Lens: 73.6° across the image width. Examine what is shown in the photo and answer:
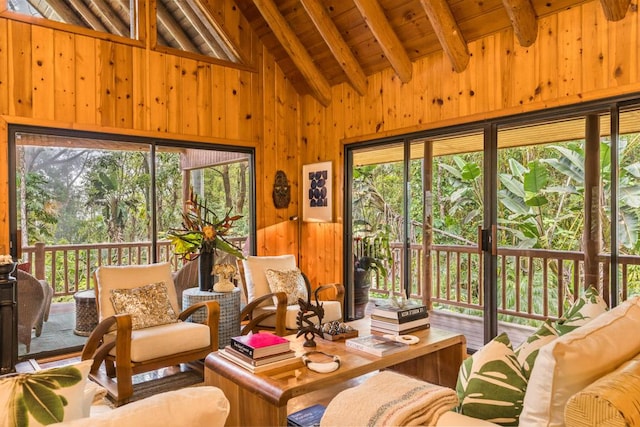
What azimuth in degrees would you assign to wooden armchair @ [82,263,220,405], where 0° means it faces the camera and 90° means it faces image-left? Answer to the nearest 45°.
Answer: approximately 315°

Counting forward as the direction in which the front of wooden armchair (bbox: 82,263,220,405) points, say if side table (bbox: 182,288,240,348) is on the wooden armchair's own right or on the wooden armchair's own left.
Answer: on the wooden armchair's own left

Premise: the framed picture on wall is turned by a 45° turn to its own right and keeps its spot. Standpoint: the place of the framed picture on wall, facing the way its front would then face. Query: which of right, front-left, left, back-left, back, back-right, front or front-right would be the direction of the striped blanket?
left

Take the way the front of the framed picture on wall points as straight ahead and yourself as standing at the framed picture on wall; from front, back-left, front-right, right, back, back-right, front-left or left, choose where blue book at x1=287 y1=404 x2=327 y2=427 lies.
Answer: front-left

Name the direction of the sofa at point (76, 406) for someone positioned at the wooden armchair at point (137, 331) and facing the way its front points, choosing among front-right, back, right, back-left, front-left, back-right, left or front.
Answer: front-right

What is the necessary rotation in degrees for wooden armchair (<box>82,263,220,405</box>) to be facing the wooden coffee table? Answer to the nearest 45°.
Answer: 0° — it already faces it

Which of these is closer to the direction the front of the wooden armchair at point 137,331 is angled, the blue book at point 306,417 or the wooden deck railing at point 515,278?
the blue book

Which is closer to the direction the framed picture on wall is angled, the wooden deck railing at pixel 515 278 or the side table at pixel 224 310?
the side table

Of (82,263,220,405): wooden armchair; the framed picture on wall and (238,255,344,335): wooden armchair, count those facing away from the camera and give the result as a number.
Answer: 0

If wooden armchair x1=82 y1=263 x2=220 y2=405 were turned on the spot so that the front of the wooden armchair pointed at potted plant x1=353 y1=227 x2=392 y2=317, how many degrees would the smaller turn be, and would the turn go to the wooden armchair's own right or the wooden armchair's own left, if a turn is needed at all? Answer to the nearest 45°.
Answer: approximately 90° to the wooden armchair's own left

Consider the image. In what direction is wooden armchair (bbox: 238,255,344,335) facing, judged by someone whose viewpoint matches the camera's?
facing the viewer and to the right of the viewer

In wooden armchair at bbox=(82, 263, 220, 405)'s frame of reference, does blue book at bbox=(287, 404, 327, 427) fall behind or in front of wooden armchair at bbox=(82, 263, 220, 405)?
in front

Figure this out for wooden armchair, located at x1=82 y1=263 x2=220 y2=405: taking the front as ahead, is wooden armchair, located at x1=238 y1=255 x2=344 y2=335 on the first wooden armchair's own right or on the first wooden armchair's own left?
on the first wooden armchair's own left

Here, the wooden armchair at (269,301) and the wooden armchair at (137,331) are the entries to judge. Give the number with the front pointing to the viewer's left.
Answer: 0

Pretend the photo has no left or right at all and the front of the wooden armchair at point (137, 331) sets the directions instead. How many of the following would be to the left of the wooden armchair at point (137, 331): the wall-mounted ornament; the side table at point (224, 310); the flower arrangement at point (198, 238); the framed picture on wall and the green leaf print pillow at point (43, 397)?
4
